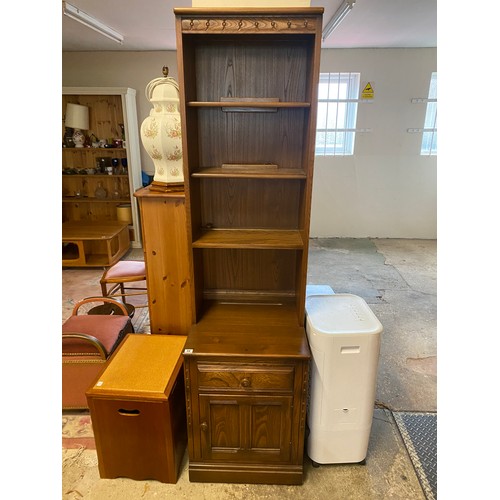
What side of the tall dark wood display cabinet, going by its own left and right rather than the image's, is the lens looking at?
front

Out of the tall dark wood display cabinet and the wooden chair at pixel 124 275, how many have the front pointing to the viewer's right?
0

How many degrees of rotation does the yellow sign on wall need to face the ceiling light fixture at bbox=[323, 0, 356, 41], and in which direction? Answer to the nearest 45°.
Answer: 0° — it already faces it

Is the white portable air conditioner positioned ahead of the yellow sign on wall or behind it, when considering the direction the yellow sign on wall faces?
ahead
